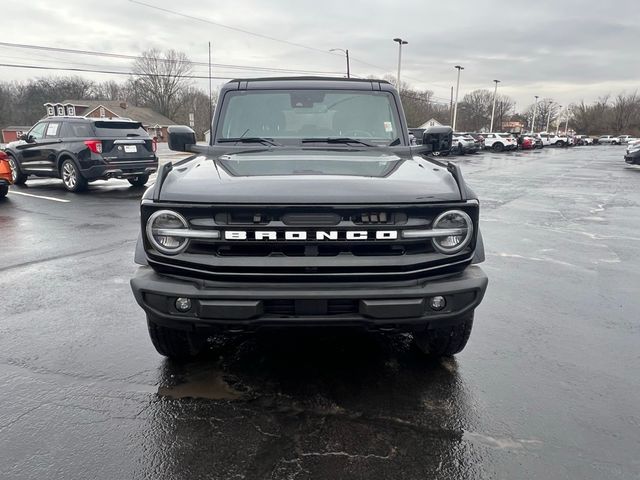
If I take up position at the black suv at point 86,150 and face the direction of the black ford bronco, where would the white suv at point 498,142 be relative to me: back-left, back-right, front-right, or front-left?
back-left

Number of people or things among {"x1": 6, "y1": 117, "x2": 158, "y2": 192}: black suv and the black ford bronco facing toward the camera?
1

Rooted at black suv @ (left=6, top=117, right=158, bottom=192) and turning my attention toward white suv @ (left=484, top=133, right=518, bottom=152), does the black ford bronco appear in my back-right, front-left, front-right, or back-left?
back-right

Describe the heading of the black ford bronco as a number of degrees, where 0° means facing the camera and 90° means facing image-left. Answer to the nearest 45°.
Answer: approximately 0°

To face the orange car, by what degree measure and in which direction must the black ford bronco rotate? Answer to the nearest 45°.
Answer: approximately 135° to its right

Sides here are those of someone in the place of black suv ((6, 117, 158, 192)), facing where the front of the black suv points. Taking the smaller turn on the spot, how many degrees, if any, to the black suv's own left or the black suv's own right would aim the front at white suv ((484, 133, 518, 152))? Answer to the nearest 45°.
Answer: approximately 90° to the black suv's own right

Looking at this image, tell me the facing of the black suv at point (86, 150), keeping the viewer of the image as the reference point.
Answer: facing away from the viewer and to the left of the viewer

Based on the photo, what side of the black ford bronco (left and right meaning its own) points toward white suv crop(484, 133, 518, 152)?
back

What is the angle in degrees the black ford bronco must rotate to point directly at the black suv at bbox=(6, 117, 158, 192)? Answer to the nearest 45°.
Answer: approximately 135° to its right
